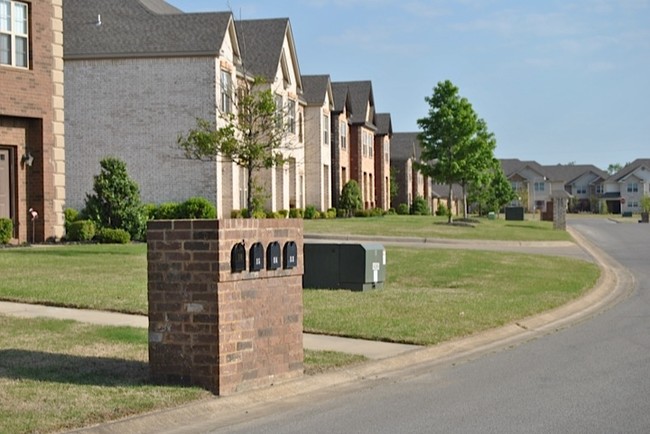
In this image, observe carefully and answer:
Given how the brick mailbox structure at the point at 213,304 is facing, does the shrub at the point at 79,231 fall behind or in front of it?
behind

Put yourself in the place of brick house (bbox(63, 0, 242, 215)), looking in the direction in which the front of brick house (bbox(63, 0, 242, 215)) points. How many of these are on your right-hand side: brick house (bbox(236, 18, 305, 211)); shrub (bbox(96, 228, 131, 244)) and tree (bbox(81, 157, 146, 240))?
2

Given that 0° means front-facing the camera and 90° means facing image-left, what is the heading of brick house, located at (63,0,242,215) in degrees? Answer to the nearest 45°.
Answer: approximately 270°

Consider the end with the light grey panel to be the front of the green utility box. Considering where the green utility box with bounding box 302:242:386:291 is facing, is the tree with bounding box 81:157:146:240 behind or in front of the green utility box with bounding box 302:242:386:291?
behind

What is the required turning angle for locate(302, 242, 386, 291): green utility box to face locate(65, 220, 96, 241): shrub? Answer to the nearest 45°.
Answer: approximately 180°

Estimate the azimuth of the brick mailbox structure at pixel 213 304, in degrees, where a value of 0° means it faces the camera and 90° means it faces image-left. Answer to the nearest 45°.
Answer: approximately 315°

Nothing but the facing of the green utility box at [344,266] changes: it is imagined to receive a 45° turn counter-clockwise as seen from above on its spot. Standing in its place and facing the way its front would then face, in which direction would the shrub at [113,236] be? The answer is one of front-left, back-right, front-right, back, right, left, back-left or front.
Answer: back-left

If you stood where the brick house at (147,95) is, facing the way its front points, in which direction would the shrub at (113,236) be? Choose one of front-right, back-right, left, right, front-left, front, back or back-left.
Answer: right

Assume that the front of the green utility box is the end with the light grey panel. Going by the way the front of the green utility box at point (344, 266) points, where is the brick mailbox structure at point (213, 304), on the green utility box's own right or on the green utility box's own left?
on the green utility box's own right
